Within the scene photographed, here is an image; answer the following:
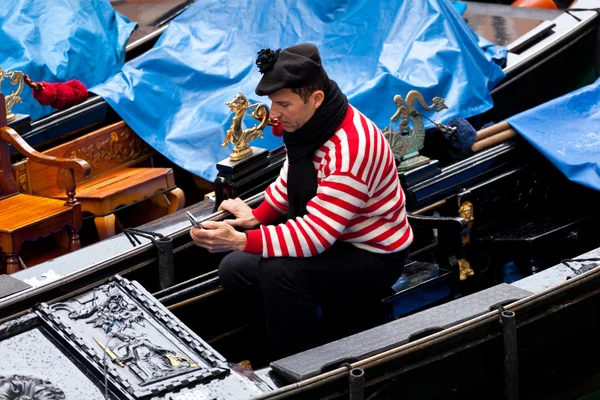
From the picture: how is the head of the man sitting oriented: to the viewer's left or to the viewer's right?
to the viewer's left

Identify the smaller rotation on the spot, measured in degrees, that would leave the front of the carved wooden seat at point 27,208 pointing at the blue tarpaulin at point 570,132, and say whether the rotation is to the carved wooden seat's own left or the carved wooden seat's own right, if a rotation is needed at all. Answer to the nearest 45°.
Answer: approximately 45° to the carved wooden seat's own left

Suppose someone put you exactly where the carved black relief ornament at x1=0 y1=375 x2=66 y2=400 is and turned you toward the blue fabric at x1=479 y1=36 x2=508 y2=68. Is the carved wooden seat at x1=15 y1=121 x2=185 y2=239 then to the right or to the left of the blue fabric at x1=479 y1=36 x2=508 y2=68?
left
